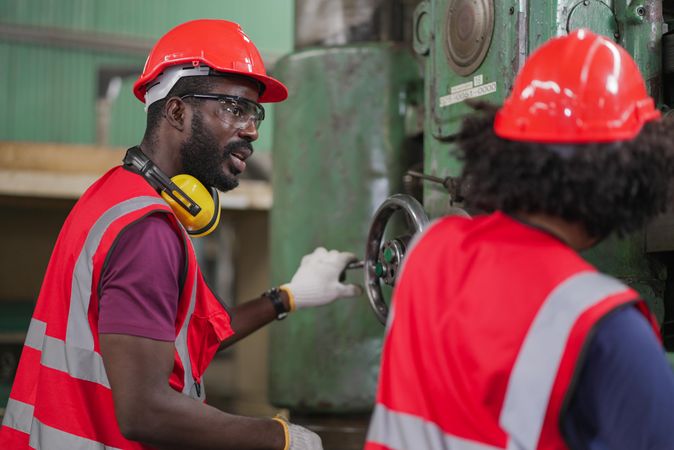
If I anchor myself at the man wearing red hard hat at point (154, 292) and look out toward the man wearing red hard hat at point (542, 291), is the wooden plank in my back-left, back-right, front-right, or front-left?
back-left

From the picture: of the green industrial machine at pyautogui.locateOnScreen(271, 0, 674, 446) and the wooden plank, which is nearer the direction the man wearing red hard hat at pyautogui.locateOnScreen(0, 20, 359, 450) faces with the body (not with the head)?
the green industrial machine

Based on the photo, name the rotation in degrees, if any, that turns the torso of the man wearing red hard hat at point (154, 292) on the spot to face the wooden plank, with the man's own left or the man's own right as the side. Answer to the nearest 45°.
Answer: approximately 90° to the man's own left

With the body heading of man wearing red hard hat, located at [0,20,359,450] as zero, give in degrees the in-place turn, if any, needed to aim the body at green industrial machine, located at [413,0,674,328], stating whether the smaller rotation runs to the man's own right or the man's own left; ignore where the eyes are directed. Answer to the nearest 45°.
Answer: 0° — they already face it

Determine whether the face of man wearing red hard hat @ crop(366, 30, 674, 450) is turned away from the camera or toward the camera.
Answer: away from the camera

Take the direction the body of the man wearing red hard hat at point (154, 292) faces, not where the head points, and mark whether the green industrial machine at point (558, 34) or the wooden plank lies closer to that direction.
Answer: the green industrial machine

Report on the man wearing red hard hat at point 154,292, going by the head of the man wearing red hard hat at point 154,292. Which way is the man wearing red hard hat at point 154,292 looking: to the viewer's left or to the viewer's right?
to the viewer's right

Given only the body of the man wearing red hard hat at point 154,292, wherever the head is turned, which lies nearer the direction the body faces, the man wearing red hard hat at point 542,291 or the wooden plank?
the man wearing red hard hat

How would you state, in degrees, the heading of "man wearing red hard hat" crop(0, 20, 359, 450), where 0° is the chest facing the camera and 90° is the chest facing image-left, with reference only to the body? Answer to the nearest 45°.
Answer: approximately 270°

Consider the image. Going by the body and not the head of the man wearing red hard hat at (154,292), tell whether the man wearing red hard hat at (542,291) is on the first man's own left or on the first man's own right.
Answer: on the first man's own right

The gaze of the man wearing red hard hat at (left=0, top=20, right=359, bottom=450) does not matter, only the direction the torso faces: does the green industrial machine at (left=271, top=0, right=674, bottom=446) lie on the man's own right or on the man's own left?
on the man's own left
